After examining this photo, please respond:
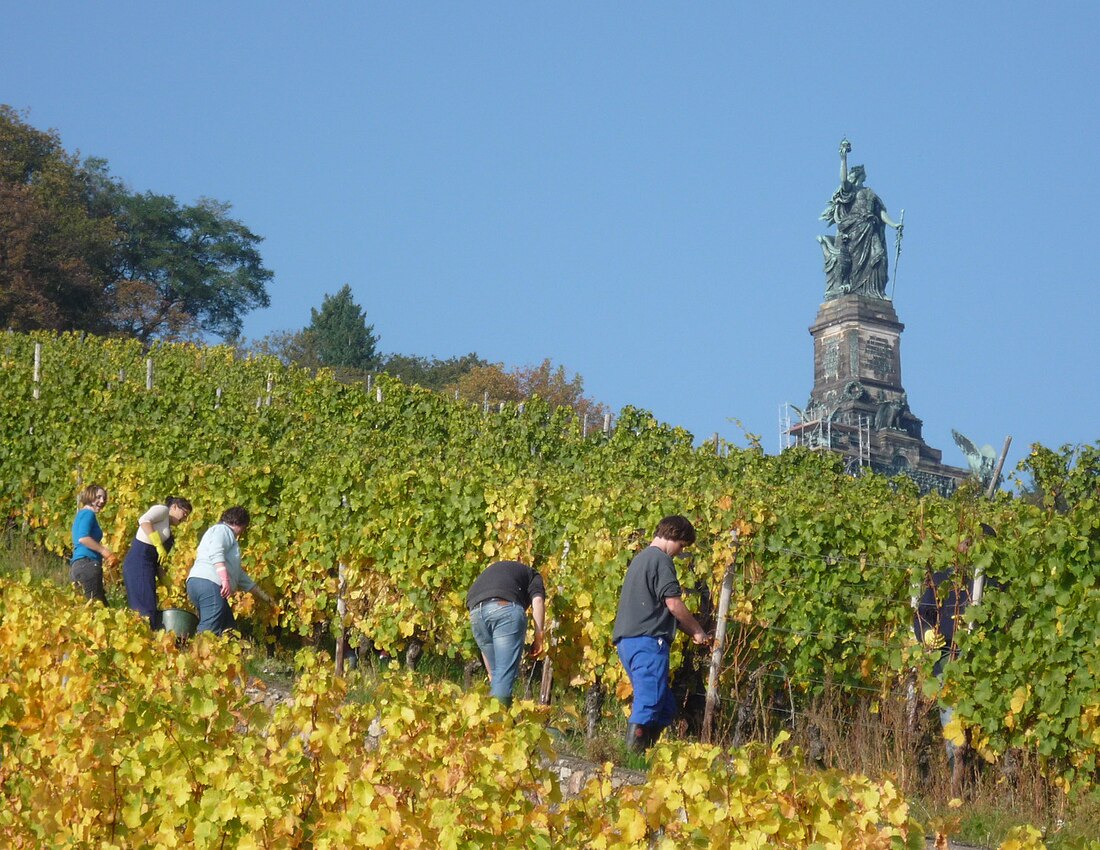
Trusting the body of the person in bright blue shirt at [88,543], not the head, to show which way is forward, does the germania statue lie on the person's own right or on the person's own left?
on the person's own left

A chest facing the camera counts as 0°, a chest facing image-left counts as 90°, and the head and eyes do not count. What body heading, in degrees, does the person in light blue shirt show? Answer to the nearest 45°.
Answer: approximately 270°

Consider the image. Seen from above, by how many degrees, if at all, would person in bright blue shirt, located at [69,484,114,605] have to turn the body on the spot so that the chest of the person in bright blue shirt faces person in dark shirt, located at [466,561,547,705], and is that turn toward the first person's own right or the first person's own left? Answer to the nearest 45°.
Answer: approximately 45° to the first person's own right

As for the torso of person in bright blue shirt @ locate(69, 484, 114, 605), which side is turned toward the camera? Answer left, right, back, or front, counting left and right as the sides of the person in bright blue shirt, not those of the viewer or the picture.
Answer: right

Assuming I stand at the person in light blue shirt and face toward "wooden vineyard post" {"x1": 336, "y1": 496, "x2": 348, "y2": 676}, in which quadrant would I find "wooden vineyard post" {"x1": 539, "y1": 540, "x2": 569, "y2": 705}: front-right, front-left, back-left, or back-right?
front-right

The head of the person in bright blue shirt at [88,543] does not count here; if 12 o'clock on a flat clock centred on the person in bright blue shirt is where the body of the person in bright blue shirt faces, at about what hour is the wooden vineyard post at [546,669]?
The wooden vineyard post is roughly at 1 o'clock from the person in bright blue shirt.

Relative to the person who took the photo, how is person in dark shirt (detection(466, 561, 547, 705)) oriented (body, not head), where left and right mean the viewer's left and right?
facing away from the viewer and to the right of the viewer

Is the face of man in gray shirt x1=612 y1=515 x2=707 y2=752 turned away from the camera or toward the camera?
away from the camera

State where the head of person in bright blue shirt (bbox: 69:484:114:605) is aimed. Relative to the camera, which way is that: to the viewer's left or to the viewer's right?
to the viewer's right

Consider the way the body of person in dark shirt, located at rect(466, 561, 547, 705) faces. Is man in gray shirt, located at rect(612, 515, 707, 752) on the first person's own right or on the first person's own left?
on the first person's own right

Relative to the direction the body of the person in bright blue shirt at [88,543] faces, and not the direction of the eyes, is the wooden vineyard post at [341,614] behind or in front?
in front

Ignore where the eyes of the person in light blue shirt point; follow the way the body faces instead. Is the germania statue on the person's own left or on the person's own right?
on the person's own left

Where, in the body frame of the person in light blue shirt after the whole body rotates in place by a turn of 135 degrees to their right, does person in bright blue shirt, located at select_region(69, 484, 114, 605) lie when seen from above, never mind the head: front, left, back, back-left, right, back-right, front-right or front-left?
right
